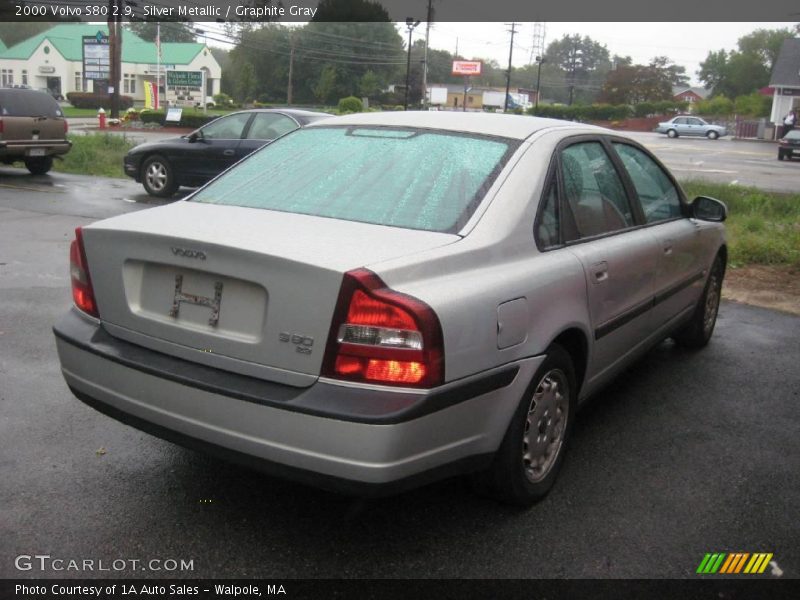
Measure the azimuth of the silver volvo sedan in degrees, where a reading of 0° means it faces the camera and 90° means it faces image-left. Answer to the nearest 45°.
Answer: approximately 225°

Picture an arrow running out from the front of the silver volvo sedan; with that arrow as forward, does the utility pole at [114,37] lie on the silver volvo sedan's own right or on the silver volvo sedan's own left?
on the silver volvo sedan's own left
